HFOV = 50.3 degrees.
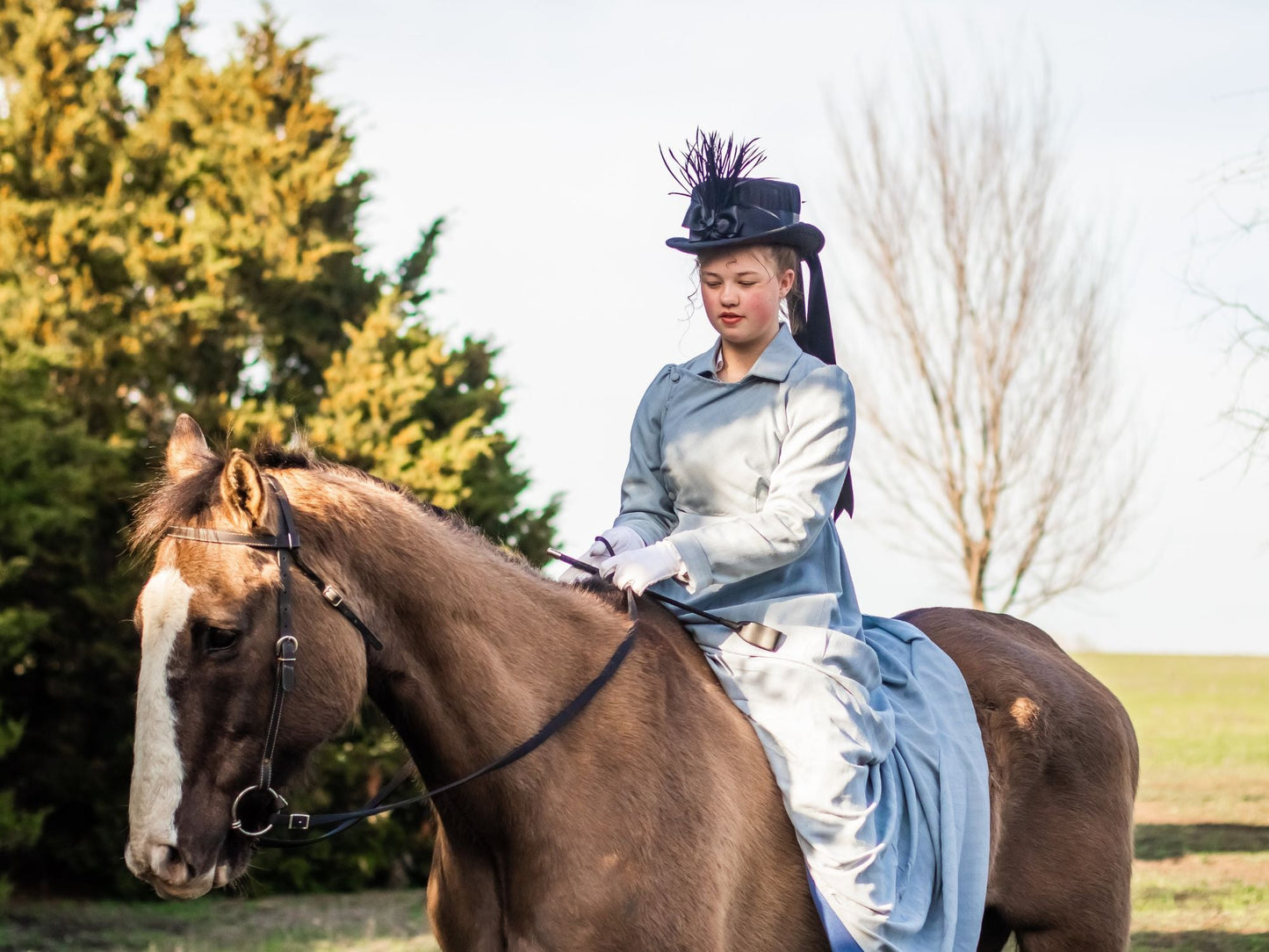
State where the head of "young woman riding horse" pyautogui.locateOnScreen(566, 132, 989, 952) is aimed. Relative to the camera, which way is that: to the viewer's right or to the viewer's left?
to the viewer's left

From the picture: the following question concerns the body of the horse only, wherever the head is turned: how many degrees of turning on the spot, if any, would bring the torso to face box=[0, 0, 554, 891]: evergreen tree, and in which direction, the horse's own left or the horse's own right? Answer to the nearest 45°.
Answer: approximately 90° to the horse's own right

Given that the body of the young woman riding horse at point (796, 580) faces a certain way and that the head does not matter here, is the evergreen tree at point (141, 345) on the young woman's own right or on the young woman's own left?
on the young woman's own right

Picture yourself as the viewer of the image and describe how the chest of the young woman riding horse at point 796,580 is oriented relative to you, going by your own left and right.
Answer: facing the viewer and to the left of the viewer

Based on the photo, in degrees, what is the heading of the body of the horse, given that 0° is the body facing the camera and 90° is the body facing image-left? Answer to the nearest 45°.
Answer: approximately 45°
